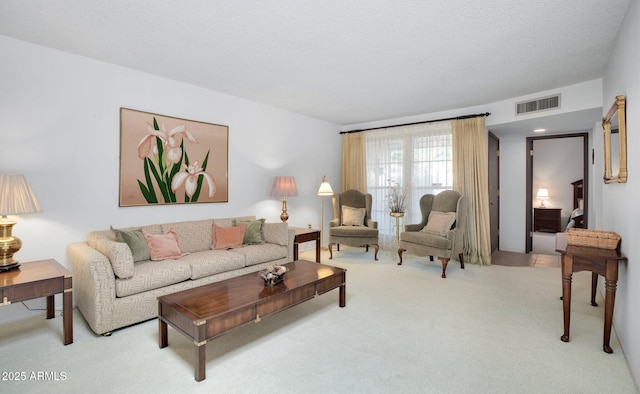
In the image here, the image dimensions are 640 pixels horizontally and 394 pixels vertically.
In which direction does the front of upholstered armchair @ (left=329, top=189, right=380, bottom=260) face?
toward the camera

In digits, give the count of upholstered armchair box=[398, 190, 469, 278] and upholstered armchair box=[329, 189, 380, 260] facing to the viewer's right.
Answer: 0

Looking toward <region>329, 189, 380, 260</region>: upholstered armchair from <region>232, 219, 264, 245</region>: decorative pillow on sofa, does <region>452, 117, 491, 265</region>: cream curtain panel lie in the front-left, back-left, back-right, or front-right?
front-right

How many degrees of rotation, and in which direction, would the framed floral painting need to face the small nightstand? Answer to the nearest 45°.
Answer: approximately 45° to its left

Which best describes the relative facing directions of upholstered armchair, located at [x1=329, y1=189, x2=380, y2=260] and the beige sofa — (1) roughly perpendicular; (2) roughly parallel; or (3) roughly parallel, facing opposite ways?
roughly perpendicular

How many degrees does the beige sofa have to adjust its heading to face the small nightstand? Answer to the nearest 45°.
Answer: approximately 45° to its left

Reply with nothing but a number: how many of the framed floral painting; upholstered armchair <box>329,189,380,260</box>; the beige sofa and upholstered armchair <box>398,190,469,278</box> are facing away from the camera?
0

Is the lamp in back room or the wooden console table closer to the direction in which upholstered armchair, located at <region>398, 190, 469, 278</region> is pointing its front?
the wooden console table

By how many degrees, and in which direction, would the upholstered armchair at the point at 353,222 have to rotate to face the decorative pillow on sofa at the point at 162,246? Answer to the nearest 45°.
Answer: approximately 45° to its right

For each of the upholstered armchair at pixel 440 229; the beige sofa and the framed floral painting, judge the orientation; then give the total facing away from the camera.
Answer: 0

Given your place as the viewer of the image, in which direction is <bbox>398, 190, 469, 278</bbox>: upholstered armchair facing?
facing the viewer and to the left of the viewer

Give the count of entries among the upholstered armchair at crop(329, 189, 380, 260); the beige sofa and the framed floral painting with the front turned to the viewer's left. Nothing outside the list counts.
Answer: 0

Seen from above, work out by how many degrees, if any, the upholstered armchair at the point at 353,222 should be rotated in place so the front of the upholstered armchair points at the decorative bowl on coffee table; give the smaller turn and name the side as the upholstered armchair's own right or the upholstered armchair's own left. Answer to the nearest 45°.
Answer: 0° — it already faces it

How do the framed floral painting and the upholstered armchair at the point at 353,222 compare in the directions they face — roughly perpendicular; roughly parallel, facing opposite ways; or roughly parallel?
roughly perpendicular

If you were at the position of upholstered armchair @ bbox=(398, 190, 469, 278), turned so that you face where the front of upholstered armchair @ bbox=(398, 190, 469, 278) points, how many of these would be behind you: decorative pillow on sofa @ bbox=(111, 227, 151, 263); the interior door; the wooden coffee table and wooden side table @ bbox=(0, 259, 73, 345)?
1

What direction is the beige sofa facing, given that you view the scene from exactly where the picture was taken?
facing the viewer and to the right of the viewer

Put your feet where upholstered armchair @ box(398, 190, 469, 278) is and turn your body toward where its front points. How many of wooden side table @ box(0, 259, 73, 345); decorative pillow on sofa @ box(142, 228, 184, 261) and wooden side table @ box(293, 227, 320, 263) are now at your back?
0

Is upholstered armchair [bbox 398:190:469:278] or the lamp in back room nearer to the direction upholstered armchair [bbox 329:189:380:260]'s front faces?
the upholstered armchair
